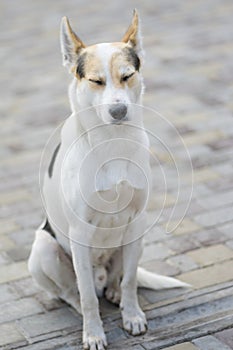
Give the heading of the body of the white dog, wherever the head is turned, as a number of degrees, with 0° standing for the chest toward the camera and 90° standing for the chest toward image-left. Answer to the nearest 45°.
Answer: approximately 315°

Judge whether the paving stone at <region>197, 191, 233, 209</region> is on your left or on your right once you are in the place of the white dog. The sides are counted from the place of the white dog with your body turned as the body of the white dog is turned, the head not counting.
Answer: on your left

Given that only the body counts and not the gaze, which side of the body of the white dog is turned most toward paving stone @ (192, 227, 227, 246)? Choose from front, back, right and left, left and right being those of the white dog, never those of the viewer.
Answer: left
